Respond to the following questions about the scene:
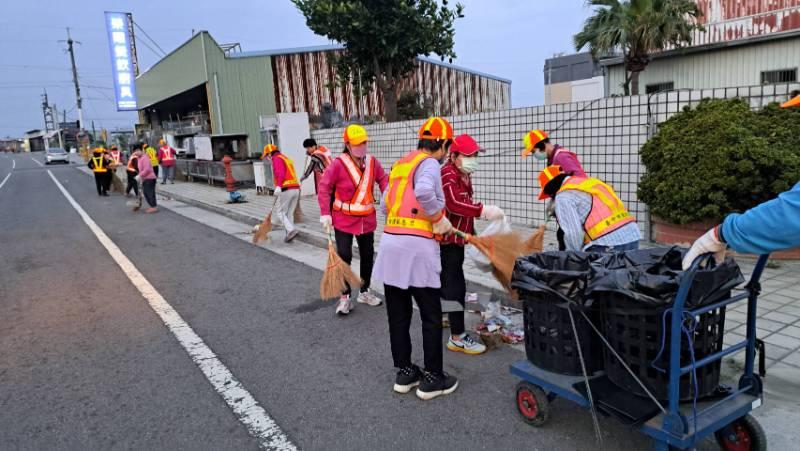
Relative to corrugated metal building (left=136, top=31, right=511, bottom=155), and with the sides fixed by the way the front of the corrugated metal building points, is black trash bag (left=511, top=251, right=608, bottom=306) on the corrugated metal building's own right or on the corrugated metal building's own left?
on the corrugated metal building's own left

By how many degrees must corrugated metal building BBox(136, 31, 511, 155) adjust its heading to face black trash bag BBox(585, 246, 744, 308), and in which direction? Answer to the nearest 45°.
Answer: approximately 45° to its left

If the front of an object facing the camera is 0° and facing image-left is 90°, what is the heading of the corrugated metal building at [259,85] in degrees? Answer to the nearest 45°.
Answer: approximately 45°

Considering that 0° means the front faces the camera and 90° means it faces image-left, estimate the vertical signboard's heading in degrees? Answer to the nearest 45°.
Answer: approximately 0°

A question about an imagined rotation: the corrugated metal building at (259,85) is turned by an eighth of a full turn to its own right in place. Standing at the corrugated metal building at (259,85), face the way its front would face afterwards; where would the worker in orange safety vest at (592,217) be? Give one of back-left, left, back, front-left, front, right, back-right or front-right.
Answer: left

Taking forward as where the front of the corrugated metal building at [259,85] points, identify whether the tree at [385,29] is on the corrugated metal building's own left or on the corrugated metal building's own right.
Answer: on the corrugated metal building's own left

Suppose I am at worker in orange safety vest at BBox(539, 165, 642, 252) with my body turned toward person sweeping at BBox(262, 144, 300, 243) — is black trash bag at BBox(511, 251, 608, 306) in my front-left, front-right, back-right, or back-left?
back-left

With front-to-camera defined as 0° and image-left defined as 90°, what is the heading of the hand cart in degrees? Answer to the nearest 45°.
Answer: approximately 135°

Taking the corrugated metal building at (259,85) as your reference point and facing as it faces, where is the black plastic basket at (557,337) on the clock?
The black plastic basket is roughly at 10 o'clock from the corrugated metal building.

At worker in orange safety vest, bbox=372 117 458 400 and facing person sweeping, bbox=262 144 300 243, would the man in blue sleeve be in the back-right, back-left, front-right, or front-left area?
back-right

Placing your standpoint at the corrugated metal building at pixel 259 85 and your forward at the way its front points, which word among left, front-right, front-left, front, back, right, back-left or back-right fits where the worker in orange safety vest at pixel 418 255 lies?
front-left

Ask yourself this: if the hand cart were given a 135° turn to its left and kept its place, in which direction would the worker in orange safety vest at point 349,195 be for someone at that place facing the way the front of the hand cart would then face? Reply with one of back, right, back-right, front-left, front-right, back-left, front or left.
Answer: back-right

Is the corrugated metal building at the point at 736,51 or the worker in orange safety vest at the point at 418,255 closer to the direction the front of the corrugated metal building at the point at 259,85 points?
the worker in orange safety vest
